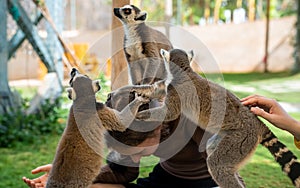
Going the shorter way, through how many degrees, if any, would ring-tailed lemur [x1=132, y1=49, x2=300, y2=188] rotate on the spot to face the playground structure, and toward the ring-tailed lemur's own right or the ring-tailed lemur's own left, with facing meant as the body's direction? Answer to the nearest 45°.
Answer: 0° — it already faces it

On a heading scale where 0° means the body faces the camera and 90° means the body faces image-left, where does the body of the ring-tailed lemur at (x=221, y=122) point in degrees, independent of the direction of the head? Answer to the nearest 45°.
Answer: approximately 135°

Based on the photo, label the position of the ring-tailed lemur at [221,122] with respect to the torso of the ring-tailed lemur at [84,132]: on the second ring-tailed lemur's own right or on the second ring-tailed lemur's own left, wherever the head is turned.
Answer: on the second ring-tailed lemur's own right

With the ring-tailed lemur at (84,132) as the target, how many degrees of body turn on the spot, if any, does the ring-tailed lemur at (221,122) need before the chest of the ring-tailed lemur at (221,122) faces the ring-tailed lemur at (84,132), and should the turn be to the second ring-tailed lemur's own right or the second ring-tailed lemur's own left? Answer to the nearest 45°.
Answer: approximately 45° to the second ring-tailed lemur's own left

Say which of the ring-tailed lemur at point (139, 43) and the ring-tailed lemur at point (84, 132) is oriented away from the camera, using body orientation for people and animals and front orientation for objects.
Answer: the ring-tailed lemur at point (84, 132)

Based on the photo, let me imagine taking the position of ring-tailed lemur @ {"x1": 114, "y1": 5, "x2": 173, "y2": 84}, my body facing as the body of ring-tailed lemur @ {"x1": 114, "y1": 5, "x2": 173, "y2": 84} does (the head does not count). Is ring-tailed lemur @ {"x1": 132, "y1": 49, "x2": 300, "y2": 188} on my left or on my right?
on my left

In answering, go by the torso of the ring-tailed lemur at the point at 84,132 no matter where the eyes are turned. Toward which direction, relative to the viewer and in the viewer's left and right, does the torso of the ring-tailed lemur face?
facing away from the viewer
